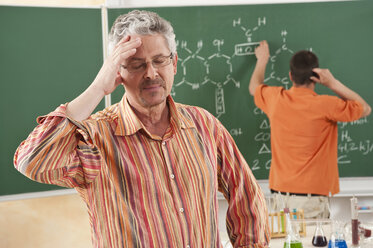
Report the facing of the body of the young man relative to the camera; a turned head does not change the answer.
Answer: away from the camera

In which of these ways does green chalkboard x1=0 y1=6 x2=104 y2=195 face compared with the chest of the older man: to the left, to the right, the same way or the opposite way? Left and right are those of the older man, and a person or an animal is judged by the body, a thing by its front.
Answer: the same way

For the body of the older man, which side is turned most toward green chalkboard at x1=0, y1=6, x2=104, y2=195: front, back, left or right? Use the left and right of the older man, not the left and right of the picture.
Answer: back

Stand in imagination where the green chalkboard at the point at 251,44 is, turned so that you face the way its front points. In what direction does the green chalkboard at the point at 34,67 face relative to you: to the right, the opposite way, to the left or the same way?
the same way

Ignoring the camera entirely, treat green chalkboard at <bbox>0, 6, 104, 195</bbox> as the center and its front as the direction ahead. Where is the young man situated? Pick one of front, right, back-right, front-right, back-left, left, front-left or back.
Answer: left

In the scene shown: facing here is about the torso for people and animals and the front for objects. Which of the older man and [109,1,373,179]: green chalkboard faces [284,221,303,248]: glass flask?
the green chalkboard

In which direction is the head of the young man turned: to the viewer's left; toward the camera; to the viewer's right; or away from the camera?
away from the camera

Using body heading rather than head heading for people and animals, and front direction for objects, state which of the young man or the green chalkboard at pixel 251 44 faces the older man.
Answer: the green chalkboard

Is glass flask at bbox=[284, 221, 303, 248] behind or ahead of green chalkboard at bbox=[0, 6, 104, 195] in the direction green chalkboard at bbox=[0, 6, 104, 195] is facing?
ahead

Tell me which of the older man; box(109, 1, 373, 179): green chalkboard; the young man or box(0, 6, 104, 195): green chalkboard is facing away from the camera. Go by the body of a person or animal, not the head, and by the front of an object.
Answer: the young man

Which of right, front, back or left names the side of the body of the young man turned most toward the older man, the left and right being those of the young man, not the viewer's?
back

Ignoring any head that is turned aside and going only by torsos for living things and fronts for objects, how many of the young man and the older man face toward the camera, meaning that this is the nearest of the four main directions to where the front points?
1

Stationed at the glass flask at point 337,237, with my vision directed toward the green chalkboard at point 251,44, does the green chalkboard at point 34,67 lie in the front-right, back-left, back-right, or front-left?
front-left

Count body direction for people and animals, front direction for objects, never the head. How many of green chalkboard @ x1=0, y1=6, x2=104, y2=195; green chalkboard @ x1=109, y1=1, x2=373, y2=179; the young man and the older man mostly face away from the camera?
1

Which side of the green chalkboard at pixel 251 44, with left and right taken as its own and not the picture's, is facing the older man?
front

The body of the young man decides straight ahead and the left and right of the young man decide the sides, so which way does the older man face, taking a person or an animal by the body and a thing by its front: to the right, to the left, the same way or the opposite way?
the opposite way

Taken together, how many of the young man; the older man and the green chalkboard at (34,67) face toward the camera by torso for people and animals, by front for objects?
2

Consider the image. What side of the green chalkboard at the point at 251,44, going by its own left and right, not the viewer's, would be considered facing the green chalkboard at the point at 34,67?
right

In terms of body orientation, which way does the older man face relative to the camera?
toward the camera

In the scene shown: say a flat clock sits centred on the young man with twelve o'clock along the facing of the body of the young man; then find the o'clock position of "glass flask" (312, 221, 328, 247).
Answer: The glass flask is roughly at 6 o'clock from the young man.

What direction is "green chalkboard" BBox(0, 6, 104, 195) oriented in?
toward the camera
